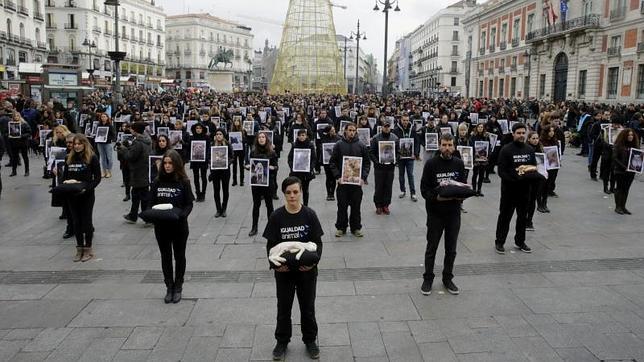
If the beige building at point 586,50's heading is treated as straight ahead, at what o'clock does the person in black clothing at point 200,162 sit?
The person in black clothing is roughly at 11 o'clock from the beige building.

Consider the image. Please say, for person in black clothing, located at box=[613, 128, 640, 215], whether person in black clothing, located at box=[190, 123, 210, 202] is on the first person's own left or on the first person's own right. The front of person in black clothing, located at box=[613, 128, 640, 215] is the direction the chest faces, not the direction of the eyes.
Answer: on the first person's own right

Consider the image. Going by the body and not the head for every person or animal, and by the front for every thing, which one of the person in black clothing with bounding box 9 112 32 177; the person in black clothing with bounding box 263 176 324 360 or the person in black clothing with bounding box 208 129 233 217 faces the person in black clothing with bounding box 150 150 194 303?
the person in black clothing with bounding box 208 129 233 217

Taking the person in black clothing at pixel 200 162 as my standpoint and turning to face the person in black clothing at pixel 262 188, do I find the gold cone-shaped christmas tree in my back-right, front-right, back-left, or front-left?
back-left

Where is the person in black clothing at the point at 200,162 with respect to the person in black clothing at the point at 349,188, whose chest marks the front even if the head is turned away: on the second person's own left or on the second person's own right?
on the second person's own right

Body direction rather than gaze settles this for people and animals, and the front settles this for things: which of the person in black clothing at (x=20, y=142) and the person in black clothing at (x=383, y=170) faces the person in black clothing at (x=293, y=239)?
the person in black clothing at (x=383, y=170)

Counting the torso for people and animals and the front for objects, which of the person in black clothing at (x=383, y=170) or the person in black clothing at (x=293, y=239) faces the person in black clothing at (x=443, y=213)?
the person in black clothing at (x=383, y=170)

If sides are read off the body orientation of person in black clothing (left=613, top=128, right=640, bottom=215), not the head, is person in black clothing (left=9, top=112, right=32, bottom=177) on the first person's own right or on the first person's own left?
on the first person's own right

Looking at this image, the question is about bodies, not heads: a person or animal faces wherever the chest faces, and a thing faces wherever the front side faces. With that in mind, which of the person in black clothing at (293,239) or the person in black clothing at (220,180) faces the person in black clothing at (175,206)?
the person in black clothing at (220,180)
